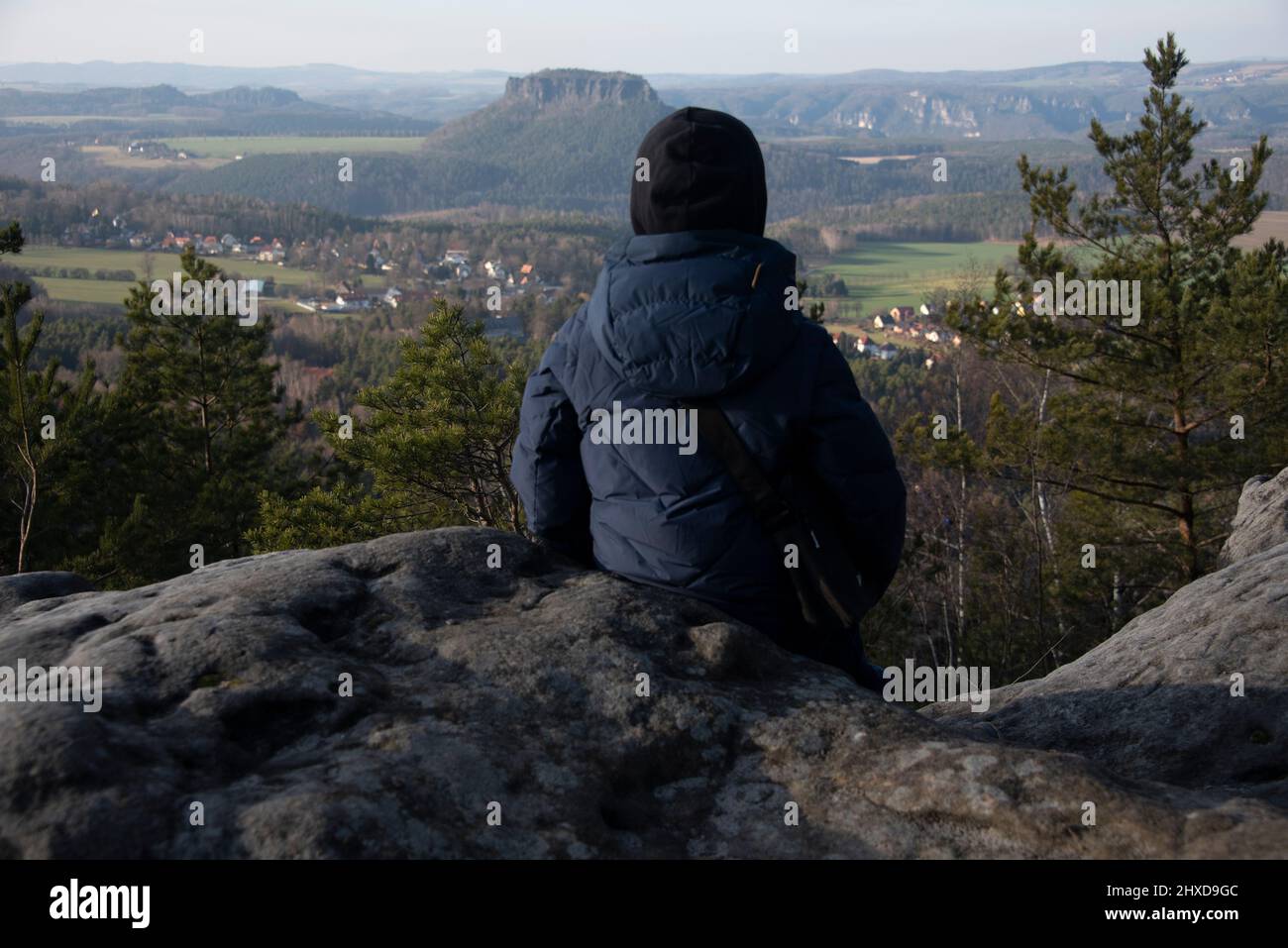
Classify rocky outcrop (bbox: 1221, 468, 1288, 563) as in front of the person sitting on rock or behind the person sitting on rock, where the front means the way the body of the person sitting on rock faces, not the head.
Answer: in front

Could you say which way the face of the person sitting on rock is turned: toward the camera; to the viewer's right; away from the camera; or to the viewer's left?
away from the camera

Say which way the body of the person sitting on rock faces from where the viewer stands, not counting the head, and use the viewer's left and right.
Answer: facing away from the viewer
